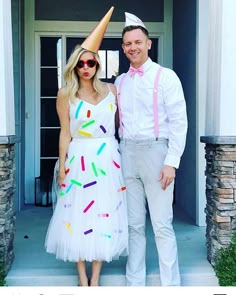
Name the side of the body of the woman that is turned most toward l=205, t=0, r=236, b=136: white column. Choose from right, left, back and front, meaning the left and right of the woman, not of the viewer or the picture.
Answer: left

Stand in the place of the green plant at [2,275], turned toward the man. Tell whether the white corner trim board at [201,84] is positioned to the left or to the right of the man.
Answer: left

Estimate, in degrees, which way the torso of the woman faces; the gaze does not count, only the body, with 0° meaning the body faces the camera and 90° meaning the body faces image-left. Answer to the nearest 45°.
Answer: approximately 0°

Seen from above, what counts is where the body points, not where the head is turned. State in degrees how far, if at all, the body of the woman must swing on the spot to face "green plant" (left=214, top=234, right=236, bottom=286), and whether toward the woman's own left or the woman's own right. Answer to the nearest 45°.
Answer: approximately 90° to the woman's own left

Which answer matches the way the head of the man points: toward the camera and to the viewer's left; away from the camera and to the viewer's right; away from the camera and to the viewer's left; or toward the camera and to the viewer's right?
toward the camera and to the viewer's left

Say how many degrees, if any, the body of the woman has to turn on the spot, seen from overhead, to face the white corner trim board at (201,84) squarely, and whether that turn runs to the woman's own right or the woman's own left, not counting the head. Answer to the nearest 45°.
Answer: approximately 135° to the woman's own left
